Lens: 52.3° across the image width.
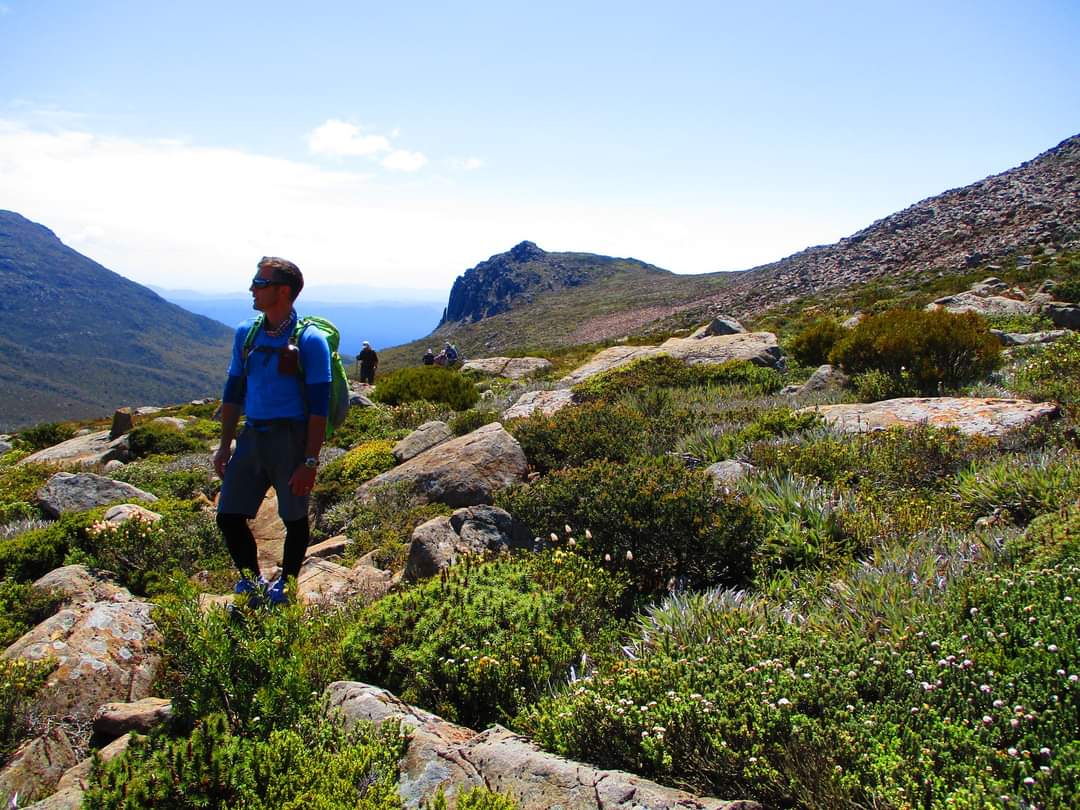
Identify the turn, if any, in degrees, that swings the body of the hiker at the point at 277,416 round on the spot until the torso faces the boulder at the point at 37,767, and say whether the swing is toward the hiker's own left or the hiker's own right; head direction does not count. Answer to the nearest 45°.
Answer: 0° — they already face it

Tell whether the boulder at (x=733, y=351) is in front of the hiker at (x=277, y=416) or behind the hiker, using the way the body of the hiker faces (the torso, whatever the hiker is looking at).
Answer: behind

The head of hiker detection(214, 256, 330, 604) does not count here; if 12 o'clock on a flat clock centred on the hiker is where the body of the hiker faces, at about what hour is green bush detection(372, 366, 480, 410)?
The green bush is roughly at 5 o'clock from the hiker.

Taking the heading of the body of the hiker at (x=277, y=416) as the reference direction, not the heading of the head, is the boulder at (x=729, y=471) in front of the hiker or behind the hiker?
behind

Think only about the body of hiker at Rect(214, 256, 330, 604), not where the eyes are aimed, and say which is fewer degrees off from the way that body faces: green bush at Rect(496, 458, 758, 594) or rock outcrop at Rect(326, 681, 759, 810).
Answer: the rock outcrop

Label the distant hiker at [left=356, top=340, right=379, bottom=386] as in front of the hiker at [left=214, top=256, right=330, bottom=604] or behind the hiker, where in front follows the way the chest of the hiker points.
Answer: behind

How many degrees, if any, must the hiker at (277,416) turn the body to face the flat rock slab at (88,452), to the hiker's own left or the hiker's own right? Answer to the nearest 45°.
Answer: approximately 135° to the hiker's own right

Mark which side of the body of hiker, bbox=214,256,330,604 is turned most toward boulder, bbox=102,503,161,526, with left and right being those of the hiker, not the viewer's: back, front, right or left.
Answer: right

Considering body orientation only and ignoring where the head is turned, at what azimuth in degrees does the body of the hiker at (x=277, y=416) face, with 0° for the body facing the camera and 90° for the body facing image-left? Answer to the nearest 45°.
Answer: approximately 45°

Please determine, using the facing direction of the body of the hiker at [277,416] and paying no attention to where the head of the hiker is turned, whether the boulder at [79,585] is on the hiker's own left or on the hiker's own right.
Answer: on the hiker's own right

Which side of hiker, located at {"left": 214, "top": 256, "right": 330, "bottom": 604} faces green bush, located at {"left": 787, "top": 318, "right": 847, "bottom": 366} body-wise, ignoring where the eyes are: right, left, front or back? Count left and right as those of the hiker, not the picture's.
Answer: back
